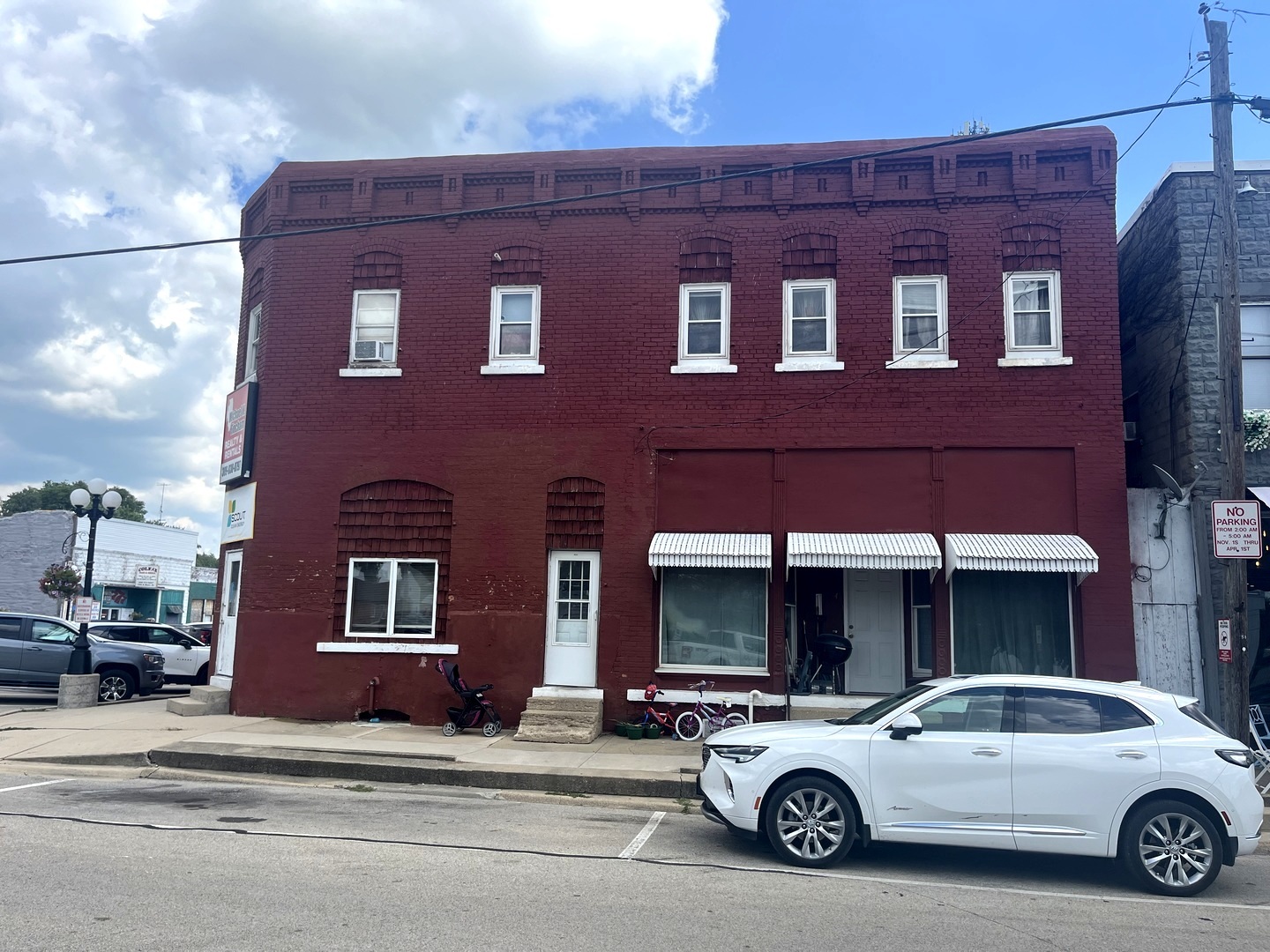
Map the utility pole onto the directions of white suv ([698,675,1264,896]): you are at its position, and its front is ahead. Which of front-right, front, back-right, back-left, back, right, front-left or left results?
back-right

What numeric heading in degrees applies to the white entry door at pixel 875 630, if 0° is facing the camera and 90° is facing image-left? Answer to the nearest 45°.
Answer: approximately 0°

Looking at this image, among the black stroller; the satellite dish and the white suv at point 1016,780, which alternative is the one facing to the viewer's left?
the white suv

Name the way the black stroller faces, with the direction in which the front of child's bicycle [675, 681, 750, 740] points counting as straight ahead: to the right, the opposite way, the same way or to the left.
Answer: the opposite way

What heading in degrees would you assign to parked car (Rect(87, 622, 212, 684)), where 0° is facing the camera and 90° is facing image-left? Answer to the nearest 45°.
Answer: approximately 270°

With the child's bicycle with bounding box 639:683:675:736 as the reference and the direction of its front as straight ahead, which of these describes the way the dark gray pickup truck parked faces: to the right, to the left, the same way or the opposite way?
the opposite way

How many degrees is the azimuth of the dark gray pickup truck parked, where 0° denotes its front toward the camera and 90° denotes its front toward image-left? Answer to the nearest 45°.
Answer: approximately 270°

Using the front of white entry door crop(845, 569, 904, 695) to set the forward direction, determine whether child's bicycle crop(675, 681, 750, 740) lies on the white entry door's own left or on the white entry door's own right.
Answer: on the white entry door's own right

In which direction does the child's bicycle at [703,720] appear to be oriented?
to the viewer's left
